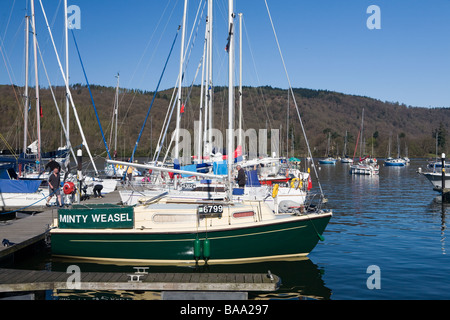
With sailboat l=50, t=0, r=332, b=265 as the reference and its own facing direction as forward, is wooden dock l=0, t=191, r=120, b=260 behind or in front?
behind

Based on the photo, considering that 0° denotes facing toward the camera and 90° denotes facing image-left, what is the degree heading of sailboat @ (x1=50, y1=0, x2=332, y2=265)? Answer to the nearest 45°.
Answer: approximately 270°

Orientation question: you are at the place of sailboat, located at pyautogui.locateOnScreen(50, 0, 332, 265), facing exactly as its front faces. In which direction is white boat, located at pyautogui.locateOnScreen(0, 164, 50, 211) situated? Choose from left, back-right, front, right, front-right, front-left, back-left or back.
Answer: back-left

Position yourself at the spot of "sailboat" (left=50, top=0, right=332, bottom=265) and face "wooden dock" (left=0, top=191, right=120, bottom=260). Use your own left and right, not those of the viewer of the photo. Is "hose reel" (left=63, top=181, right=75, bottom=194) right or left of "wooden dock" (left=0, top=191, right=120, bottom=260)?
right

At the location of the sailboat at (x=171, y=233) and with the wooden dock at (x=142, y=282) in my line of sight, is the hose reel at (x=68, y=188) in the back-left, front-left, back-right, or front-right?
back-right

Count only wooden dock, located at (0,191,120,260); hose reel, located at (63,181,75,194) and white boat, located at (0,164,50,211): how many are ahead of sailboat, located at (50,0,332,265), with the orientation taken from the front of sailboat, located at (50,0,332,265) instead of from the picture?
0

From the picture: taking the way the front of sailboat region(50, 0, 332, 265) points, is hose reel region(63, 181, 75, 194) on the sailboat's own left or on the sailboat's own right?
on the sailboat's own left

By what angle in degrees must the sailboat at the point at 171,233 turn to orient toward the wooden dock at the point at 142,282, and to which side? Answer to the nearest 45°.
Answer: approximately 90° to its right

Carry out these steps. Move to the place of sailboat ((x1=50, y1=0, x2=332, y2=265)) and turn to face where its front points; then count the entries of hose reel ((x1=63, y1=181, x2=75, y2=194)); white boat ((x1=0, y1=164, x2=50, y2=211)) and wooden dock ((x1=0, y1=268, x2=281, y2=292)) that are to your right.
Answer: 1
